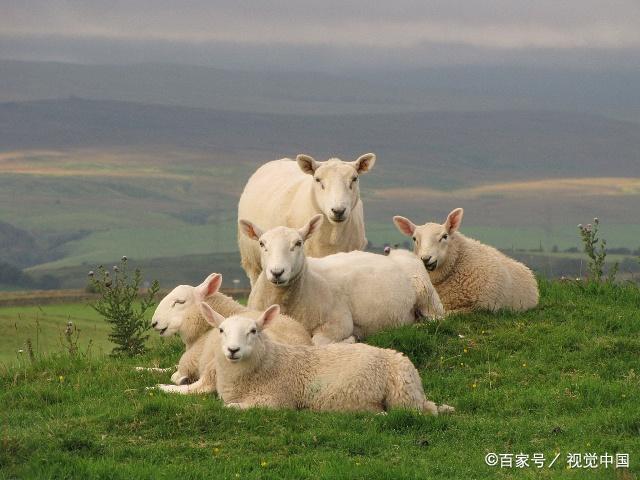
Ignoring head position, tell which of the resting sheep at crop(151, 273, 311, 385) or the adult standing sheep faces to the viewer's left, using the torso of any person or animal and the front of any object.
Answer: the resting sheep

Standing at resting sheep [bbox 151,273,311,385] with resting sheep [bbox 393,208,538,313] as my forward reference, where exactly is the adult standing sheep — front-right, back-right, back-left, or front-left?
front-left

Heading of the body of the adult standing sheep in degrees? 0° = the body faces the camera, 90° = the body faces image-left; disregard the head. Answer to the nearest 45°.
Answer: approximately 315°

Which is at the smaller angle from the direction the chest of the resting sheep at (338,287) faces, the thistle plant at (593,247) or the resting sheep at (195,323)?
the resting sheep

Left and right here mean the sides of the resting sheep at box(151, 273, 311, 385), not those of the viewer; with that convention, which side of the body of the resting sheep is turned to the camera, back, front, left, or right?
left

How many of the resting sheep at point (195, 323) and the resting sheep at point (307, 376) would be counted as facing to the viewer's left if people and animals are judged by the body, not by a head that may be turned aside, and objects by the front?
2

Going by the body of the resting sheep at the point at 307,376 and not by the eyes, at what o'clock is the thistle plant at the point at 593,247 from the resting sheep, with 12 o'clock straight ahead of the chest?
The thistle plant is roughly at 4 o'clock from the resting sheep.

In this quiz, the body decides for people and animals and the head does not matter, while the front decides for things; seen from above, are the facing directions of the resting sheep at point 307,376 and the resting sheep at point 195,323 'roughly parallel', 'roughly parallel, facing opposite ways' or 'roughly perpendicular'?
roughly parallel

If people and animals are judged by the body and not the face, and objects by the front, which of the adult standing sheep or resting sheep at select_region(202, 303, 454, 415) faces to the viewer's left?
the resting sheep

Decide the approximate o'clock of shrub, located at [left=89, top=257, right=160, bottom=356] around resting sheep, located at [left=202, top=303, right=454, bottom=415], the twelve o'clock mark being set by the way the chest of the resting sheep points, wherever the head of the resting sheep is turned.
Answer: The shrub is roughly at 2 o'clock from the resting sheep.

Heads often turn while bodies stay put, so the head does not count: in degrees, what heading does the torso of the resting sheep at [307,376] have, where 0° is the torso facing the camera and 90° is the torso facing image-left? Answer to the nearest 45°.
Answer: approximately 90°

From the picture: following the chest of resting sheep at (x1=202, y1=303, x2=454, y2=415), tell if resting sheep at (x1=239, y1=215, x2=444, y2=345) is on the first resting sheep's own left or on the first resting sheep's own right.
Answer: on the first resting sheep's own right

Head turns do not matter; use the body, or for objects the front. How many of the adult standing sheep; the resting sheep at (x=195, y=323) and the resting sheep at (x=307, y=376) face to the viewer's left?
2
